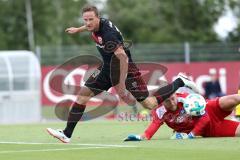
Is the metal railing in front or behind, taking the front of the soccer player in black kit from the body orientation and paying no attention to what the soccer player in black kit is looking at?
behind

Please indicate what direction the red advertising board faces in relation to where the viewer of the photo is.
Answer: facing the viewer

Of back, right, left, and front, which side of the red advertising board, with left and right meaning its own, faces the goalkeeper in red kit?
front

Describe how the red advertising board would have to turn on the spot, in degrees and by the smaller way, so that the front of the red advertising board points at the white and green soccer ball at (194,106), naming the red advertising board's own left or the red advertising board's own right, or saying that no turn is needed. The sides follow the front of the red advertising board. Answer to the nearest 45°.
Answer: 0° — it already faces it
